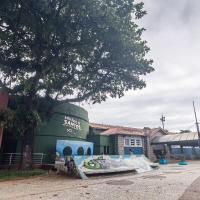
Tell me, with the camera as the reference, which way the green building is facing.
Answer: facing the viewer and to the right of the viewer

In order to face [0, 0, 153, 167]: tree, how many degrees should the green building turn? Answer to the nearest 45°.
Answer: approximately 45° to its right
